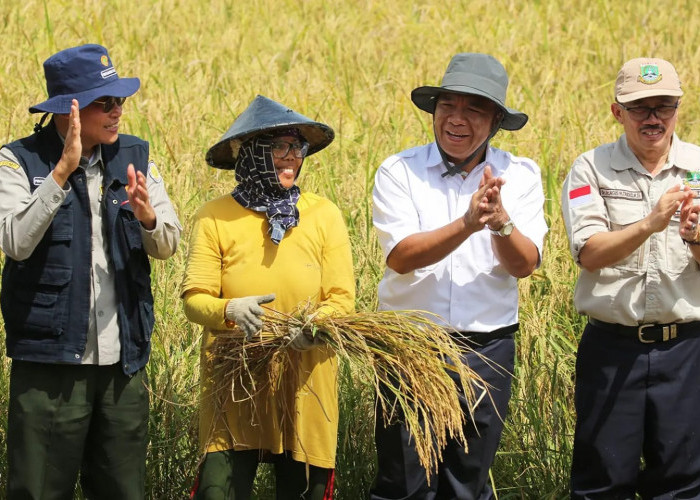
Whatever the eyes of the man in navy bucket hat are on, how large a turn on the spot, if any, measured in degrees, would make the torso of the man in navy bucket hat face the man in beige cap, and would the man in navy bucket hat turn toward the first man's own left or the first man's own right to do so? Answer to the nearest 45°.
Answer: approximately 45° to the first man's own left

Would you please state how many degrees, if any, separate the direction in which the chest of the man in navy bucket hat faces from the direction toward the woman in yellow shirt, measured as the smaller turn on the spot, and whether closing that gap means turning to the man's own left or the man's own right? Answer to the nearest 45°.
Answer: approximately 45° to the man's own left

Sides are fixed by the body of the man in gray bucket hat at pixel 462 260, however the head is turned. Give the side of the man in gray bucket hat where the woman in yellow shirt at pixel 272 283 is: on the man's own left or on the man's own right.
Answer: on the man's own right

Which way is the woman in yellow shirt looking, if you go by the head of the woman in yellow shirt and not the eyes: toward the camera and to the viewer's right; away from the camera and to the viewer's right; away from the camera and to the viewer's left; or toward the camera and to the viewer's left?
toward the camera and to the viewer's right

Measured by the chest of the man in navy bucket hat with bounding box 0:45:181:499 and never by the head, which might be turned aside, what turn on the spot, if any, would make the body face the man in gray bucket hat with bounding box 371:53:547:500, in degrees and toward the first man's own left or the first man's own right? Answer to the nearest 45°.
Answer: approximately 45° to the first man's own left

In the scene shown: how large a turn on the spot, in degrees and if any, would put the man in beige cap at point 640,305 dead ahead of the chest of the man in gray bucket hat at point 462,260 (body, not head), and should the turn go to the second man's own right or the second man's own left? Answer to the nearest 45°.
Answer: approximately 90° to the second man's own left

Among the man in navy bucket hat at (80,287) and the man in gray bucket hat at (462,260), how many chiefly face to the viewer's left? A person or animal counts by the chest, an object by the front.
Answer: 0

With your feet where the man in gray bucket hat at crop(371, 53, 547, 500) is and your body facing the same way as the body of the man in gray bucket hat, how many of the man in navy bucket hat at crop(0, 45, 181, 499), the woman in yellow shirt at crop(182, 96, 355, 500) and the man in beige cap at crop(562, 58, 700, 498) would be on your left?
1

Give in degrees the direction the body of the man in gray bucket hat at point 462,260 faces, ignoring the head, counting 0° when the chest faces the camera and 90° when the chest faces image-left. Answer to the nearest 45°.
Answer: approximately 0°

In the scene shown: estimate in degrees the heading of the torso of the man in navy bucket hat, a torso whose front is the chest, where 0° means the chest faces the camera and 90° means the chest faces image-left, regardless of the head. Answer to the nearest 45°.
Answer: approximately 315°

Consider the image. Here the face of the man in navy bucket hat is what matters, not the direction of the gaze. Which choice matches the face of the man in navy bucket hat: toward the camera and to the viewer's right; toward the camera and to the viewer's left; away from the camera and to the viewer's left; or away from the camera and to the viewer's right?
toward the camera and to the viewer's right
